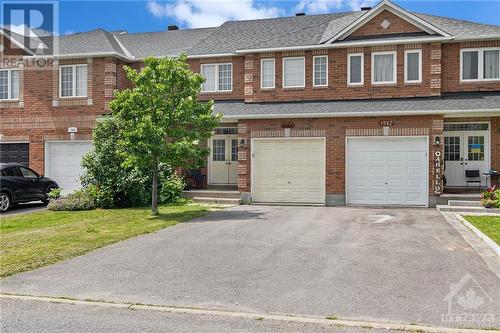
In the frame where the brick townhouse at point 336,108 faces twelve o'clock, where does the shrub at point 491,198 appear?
The shrub is roughly at 10 o'clock from the brick townhouse.

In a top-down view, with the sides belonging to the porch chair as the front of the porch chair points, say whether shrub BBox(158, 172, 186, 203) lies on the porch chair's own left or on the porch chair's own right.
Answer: on the porch chair's own right

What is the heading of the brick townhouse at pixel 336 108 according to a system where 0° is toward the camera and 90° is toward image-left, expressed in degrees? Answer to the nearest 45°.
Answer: approximately 0°

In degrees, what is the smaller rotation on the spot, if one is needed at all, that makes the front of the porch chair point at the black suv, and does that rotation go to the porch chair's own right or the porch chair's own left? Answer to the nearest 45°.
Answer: approximately 45° to the porch chair's own right

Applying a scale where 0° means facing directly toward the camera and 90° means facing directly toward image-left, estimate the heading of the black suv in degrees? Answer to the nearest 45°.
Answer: approximately 225°

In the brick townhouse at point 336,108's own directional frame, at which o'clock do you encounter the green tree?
The green tree is roughly at 2 o'clock from the brick townhouse.

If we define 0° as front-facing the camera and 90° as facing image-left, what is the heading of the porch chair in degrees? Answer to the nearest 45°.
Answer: approximately 0°
